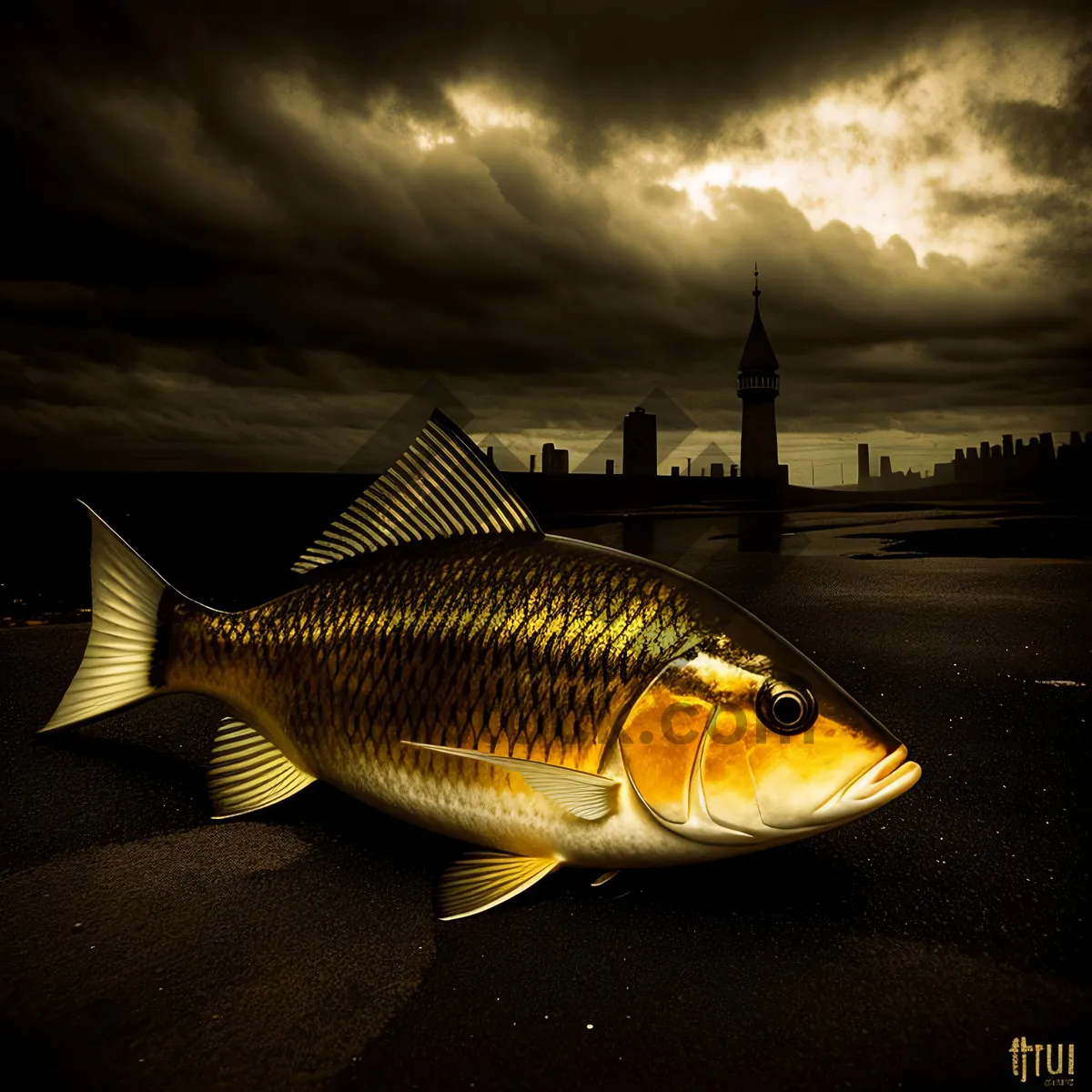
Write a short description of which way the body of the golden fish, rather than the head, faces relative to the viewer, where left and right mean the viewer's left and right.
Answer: facing to the right of the viewer
